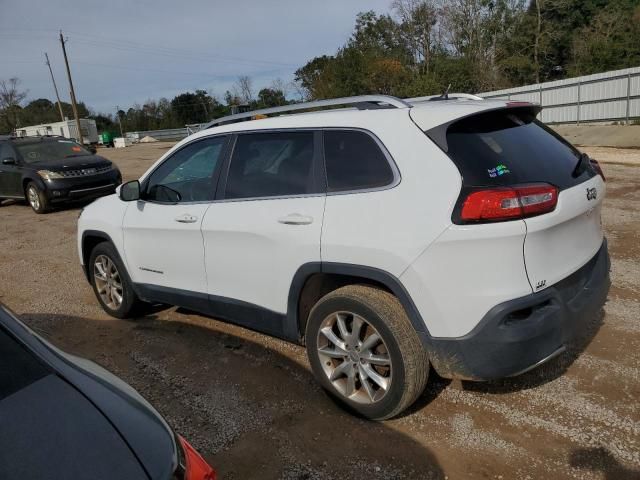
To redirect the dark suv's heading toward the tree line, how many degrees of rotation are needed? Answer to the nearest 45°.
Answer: approximately 90° to its left

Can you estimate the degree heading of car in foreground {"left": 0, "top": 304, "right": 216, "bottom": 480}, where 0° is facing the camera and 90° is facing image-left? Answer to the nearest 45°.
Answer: approximately 135°

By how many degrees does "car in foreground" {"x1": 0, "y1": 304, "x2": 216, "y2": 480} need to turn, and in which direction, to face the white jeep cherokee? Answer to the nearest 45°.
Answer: approximately 135° to its right

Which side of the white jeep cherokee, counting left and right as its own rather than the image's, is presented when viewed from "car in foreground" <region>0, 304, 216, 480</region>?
left

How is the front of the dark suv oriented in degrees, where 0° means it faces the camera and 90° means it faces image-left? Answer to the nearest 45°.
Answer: approximately 315°

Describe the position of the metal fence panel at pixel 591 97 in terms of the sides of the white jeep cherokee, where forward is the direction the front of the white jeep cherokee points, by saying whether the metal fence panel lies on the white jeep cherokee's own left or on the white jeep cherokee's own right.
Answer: on the white jeep cherokee's own right

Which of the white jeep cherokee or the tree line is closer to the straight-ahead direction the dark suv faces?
the white jeep cherokee
